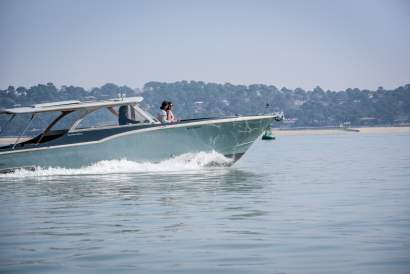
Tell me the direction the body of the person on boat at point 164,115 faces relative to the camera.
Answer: to the viewer's right

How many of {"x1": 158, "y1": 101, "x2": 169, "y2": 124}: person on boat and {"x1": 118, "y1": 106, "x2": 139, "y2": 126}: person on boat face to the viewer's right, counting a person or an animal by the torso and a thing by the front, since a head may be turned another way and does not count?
2

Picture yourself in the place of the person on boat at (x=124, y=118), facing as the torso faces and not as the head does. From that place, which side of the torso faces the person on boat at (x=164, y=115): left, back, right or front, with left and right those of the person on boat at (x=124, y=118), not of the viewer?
front

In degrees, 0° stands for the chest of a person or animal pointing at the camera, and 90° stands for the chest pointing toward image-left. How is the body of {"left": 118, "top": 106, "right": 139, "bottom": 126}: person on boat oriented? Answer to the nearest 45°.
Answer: approximately 270°

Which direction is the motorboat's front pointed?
to the viewer's right

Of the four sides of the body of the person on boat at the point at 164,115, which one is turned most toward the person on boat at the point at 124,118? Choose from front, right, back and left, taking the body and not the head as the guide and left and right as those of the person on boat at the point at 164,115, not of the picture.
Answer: back
